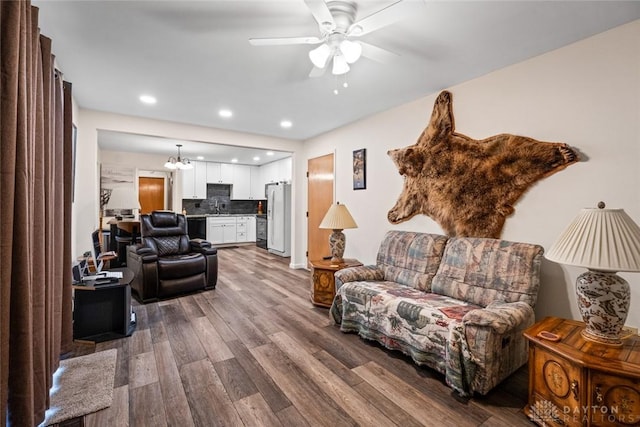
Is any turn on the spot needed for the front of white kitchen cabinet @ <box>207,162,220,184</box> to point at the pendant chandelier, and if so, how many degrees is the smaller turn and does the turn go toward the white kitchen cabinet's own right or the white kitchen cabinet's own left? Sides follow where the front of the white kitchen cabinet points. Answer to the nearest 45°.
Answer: approximately 45° to the white kitchen cabinet's own right

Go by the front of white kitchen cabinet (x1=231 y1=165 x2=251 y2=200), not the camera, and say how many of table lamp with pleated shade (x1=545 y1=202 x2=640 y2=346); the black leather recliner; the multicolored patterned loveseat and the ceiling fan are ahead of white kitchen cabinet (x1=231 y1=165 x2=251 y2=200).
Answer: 4

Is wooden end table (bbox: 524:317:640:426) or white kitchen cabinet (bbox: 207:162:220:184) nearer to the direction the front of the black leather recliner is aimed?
the wooden end table

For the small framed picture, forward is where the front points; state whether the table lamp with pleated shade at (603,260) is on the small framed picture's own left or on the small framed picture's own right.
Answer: on the small framed picture's own left

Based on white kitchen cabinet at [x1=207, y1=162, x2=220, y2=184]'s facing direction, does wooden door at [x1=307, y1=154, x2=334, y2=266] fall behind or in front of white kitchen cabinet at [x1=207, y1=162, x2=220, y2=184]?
in front

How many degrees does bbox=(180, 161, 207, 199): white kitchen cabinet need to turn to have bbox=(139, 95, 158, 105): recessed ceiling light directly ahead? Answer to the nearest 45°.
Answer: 0° — it already faces it

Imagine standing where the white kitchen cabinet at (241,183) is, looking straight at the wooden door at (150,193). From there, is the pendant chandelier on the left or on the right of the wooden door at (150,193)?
left

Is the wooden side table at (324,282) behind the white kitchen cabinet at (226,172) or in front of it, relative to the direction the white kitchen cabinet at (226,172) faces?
in front

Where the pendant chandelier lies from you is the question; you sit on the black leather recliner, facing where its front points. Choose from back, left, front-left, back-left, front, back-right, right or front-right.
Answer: back-left
